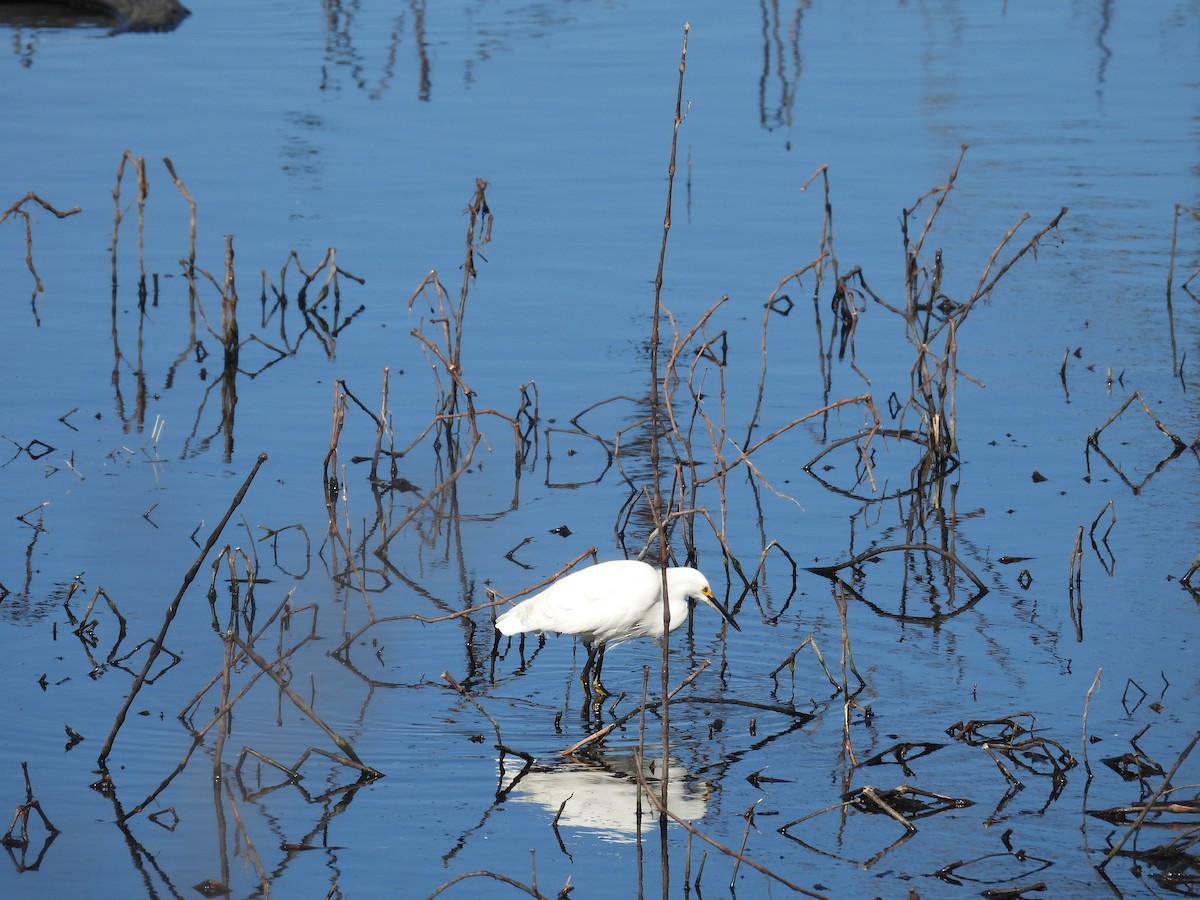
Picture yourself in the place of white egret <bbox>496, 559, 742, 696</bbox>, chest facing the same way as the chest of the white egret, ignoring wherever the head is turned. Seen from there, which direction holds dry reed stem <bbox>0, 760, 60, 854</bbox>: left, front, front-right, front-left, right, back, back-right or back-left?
back-right

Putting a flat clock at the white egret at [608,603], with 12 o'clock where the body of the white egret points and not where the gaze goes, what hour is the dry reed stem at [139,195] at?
The dry reed stem is roughly at 8 o'clock from the white egret.

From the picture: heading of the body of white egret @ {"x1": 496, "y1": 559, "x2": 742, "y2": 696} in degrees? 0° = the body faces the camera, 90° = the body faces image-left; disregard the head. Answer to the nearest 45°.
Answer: approximately 270°

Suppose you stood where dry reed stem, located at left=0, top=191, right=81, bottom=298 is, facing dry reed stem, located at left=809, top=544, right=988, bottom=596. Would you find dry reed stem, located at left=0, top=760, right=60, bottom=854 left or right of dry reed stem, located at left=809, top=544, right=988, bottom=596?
right

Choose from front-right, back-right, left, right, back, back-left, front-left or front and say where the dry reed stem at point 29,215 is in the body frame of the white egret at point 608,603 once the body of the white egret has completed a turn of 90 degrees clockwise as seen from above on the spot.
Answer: back-right

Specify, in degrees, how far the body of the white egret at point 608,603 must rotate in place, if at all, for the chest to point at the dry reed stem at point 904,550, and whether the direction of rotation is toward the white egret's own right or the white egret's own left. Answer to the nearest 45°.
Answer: approximately 45° to the white egret's own left
